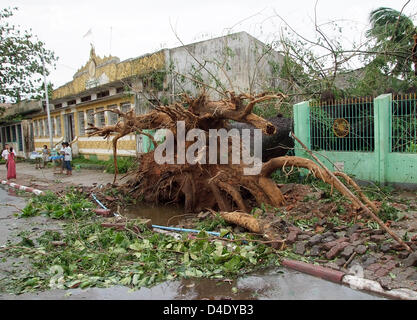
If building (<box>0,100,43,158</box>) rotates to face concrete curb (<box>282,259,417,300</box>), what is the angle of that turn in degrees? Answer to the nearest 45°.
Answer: approximately 45° to its left

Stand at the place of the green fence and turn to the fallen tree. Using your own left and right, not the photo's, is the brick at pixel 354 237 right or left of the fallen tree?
left

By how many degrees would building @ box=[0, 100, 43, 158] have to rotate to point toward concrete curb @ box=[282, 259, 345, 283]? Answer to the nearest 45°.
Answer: approximately 45° to its left

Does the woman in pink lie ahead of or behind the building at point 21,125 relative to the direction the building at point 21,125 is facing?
ahead

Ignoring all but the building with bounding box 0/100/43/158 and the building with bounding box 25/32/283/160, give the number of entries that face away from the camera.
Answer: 0

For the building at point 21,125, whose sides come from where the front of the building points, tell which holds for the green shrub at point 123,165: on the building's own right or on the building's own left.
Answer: on the building's own left

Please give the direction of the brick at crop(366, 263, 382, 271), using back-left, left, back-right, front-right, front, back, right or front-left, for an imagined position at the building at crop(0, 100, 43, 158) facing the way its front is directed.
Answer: front-left
